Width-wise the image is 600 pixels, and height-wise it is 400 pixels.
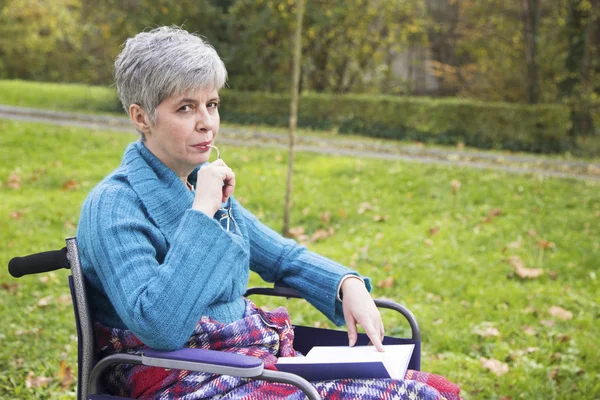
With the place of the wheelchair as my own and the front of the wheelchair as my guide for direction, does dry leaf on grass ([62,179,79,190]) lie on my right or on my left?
on my left

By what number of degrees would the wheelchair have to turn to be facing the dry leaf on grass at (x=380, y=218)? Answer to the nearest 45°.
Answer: approximately 90° to its left

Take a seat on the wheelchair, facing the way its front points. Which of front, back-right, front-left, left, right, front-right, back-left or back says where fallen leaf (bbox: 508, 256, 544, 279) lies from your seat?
front-left

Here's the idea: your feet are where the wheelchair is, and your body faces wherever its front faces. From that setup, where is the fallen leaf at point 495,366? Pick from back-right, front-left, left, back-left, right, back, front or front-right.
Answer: front-left

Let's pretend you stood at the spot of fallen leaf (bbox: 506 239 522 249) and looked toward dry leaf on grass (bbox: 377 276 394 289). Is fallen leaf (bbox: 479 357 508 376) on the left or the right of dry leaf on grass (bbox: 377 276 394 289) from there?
left

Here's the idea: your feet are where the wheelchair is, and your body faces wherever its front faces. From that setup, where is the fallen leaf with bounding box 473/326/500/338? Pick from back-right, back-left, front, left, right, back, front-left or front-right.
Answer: front-left

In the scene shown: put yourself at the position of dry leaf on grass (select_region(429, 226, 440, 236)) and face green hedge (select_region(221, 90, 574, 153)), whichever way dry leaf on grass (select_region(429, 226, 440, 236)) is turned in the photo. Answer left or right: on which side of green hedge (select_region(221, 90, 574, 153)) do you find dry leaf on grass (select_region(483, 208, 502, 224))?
right

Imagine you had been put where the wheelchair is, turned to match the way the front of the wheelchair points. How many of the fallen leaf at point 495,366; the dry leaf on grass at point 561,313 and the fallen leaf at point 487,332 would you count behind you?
0

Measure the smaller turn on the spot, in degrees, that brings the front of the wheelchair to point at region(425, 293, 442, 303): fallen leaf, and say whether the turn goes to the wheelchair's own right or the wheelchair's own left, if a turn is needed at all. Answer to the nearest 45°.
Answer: approximately 45° to the wheelchair's own left

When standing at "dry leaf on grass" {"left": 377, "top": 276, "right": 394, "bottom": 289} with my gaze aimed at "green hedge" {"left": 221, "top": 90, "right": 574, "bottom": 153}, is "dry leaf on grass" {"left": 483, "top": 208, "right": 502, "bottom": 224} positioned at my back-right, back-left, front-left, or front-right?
front-right

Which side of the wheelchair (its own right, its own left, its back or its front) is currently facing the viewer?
right

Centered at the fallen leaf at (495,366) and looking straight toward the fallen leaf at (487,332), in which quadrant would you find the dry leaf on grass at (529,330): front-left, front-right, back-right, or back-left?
front-right

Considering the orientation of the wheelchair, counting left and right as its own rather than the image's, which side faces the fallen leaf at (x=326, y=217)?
left

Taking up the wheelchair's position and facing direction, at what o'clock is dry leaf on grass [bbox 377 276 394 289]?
The dry leaf on grass is roughly at 10 o'clock from the wheelchair.

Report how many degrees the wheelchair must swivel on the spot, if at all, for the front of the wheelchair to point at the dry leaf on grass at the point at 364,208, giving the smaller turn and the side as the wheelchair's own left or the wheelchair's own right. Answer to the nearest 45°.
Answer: approximately 90° to the wheelchair's own left

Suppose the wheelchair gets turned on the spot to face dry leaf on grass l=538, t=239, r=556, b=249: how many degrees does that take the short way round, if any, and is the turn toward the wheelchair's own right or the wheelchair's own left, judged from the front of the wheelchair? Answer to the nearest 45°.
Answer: approximately 45° to the wheelchair's own left

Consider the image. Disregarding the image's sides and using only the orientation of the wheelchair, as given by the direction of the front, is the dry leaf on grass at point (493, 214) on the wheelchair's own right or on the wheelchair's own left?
on the wheelchair's own left

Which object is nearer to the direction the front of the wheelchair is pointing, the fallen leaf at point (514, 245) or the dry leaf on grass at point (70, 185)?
the fallen leaf
